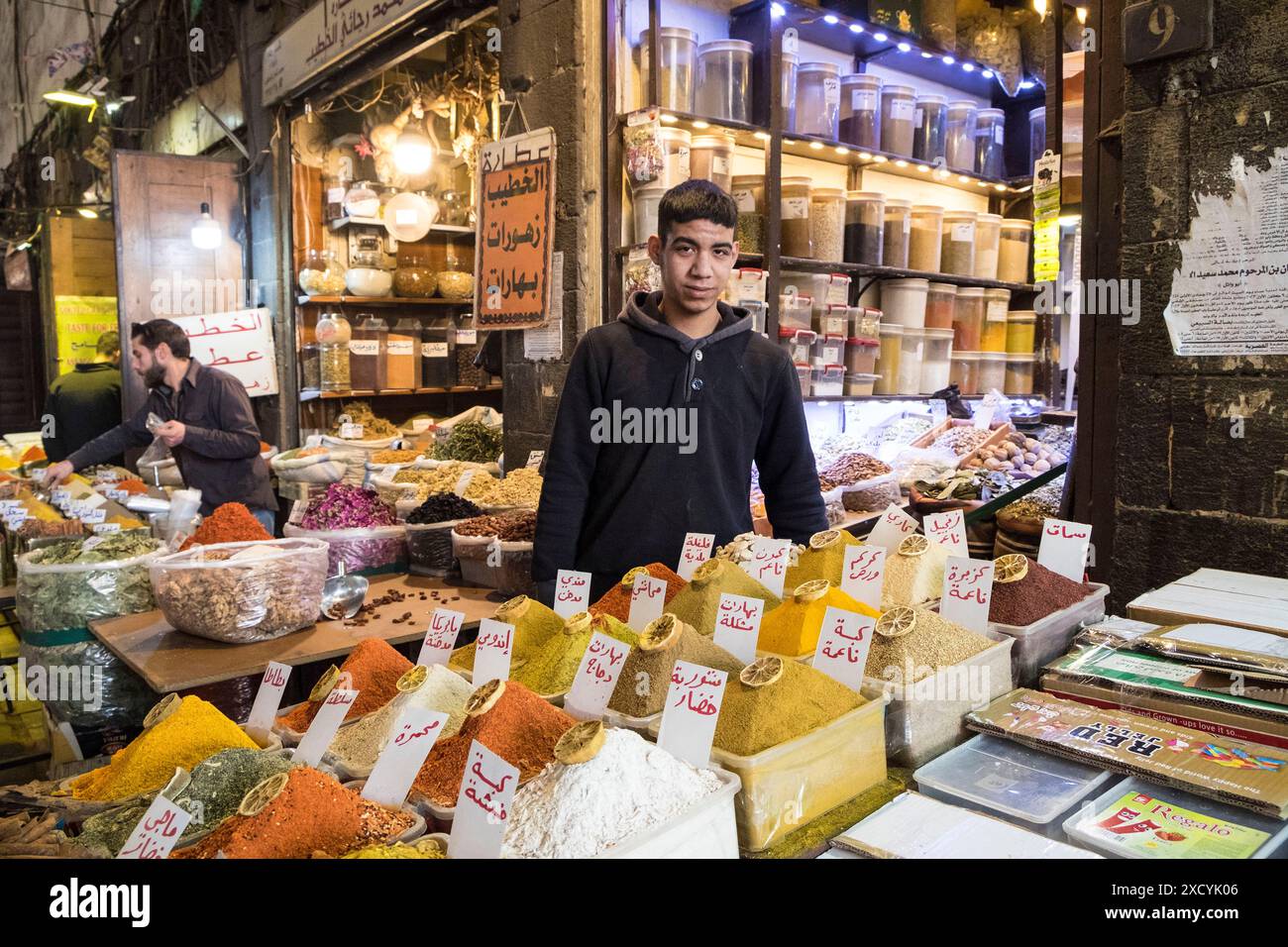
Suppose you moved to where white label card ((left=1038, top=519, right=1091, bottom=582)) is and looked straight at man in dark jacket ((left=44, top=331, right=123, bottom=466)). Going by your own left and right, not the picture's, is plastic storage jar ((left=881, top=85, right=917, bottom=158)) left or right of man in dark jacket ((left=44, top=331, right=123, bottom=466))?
right

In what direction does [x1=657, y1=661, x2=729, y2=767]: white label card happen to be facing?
toward the camera

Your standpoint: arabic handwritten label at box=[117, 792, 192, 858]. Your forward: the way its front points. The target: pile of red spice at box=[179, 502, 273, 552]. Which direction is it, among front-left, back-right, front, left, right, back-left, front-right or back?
back

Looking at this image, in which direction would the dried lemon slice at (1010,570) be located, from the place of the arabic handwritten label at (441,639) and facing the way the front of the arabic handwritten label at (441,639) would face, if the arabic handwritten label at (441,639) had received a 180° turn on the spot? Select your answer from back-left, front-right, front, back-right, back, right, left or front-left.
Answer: right

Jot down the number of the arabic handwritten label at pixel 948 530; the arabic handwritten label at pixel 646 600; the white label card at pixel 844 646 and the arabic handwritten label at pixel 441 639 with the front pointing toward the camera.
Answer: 4

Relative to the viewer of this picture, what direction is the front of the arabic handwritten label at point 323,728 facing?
facing the viewer

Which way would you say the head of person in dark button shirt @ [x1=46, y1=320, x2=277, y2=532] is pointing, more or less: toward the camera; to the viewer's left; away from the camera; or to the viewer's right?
to the viewer's left

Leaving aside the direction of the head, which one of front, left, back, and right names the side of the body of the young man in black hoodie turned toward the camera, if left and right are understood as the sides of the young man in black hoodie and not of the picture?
front

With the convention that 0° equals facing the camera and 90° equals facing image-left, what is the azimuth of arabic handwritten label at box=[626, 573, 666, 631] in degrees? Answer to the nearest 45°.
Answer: approximately 0°

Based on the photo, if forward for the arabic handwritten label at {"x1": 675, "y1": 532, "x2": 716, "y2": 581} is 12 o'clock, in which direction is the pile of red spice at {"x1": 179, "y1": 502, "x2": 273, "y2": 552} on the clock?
The pile of red spice is roughly at 4 o'clock from the arabic handwritten label.

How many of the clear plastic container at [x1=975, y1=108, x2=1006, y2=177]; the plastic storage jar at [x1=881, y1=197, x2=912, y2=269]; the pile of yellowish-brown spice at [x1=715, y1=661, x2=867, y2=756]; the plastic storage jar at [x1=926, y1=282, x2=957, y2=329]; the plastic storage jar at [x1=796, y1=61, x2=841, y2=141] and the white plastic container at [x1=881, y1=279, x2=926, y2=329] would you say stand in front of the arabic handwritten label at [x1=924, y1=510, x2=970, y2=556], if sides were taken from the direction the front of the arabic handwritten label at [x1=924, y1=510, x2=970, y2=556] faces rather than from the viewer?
1
